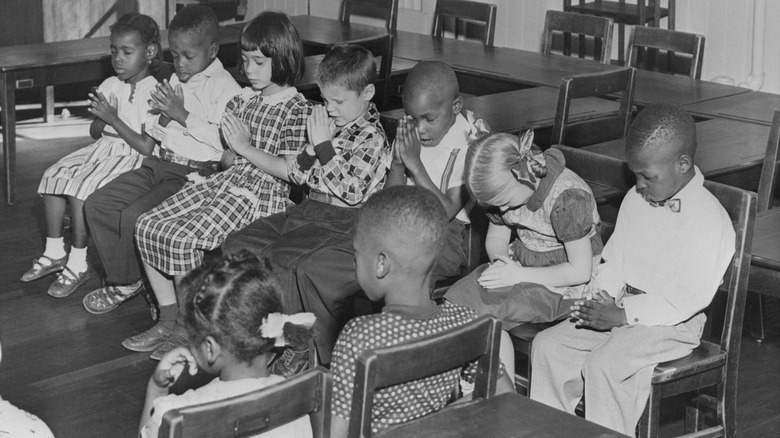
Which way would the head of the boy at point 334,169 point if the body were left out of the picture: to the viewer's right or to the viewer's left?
to the viewer's left

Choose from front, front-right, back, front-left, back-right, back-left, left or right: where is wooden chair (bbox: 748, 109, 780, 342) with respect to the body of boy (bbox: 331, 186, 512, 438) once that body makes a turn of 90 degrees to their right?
front

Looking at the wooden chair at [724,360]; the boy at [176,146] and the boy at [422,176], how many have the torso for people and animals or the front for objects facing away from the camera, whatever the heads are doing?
0

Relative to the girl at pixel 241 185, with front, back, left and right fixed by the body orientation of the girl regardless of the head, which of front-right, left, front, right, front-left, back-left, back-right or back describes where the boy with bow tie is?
left

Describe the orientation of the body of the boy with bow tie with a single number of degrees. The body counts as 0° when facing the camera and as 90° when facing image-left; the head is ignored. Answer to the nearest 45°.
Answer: approximately 45°

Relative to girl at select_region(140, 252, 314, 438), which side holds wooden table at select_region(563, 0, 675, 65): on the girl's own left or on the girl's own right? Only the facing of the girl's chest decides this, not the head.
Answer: on the girl's own right

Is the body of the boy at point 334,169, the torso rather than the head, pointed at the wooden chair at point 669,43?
no

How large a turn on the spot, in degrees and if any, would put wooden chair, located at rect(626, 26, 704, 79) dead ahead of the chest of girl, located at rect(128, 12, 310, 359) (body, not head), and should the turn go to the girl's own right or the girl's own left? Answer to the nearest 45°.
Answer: approximately 180°

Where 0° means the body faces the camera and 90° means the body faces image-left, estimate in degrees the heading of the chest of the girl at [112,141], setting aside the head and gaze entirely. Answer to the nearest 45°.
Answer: approximately 45°

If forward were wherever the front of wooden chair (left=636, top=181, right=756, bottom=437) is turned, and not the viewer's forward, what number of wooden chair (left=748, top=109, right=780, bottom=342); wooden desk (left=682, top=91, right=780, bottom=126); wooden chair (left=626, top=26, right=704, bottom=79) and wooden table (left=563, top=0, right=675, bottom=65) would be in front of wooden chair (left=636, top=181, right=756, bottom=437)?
0

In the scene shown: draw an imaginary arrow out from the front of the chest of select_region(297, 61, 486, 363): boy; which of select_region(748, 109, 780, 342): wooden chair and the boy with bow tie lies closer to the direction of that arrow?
the boy with bow tie

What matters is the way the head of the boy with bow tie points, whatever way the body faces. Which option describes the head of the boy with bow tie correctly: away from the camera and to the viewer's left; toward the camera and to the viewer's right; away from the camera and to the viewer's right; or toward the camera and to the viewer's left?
toward the camera and to the viewer's left

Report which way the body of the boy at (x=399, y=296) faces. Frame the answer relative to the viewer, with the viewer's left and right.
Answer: facing away from the viewer and to the left of the viewer

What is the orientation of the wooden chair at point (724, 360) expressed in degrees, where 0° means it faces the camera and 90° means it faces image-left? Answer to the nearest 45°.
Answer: approximately 45°

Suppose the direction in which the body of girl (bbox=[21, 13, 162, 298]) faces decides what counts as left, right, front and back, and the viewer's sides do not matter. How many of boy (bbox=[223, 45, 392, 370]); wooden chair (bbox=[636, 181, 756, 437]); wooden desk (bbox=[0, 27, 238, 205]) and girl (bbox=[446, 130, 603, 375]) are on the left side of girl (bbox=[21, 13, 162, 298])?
3

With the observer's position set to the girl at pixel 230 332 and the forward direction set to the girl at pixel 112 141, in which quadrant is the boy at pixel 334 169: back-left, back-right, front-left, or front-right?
front-right

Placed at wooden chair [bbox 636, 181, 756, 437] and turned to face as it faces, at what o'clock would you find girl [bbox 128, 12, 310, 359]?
The girl is roughly at 2 o'clock from the wooden chair.

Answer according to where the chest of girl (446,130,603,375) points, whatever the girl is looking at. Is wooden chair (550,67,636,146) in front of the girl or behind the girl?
behind

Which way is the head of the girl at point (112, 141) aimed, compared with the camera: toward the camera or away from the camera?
toward the camera
